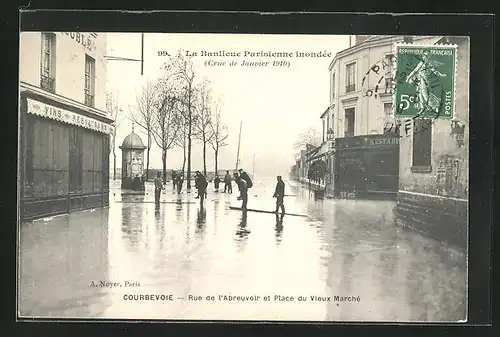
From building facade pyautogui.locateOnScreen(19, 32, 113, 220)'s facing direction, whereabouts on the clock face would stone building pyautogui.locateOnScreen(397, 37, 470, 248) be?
The stone building is roughly at 11 o'clock from the building facade.

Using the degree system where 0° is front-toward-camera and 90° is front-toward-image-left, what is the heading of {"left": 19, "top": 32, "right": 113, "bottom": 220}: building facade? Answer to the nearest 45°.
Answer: approximately 315°

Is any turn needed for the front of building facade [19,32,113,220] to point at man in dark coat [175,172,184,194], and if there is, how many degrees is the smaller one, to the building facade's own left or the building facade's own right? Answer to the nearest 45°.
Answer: approximately 45° to the building facade's own left
